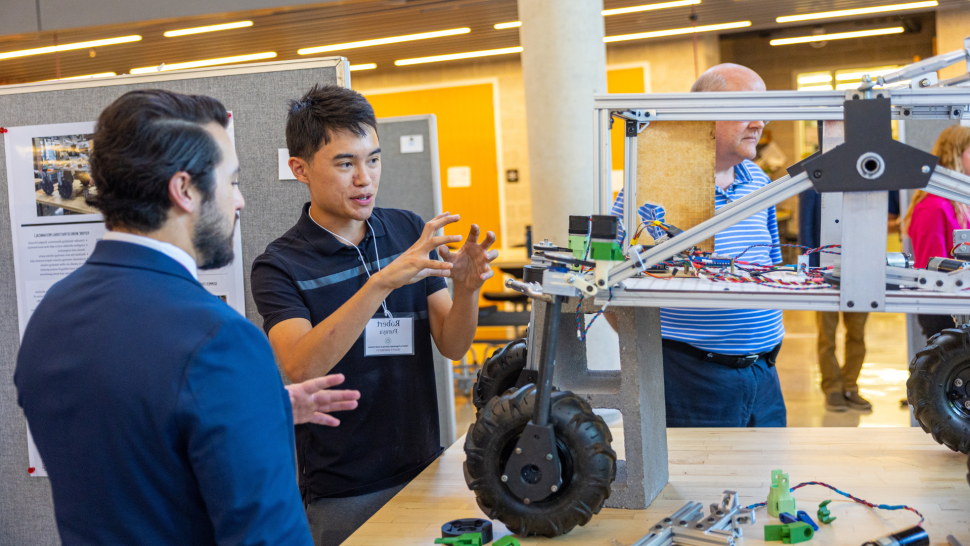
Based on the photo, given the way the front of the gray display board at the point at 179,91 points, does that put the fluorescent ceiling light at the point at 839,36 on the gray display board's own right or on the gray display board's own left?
on the gray display board's own left

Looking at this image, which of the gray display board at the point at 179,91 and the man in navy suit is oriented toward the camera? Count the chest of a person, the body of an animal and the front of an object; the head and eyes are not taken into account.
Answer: the gray display board

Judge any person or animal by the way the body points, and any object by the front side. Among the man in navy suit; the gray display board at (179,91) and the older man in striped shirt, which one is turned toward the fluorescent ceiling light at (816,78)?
the man in navy suit

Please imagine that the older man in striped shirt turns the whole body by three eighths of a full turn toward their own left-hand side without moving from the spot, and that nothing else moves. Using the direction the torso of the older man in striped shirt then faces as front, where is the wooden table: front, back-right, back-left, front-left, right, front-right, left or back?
back

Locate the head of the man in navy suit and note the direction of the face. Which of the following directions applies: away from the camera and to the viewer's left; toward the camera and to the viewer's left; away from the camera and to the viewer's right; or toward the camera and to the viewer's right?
away from the camera and to the viewer's right

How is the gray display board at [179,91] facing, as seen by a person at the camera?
facing the viewer

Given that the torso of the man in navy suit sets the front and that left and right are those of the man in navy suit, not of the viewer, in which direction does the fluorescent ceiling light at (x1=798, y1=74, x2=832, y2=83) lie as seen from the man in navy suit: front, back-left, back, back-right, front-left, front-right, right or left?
front

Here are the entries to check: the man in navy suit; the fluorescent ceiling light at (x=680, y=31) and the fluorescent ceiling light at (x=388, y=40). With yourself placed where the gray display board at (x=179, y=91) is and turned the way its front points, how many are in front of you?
1

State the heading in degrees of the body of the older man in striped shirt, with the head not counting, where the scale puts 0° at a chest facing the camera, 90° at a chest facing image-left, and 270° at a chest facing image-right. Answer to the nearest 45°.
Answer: approximately 315°

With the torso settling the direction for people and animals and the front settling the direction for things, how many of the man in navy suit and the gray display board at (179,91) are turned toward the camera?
1

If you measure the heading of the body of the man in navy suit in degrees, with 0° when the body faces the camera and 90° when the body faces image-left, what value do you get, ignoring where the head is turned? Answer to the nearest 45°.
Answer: approximately 225°

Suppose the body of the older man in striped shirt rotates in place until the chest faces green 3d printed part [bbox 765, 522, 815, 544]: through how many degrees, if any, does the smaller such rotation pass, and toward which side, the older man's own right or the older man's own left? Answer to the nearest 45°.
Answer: approximately 45° to the older man's own right
